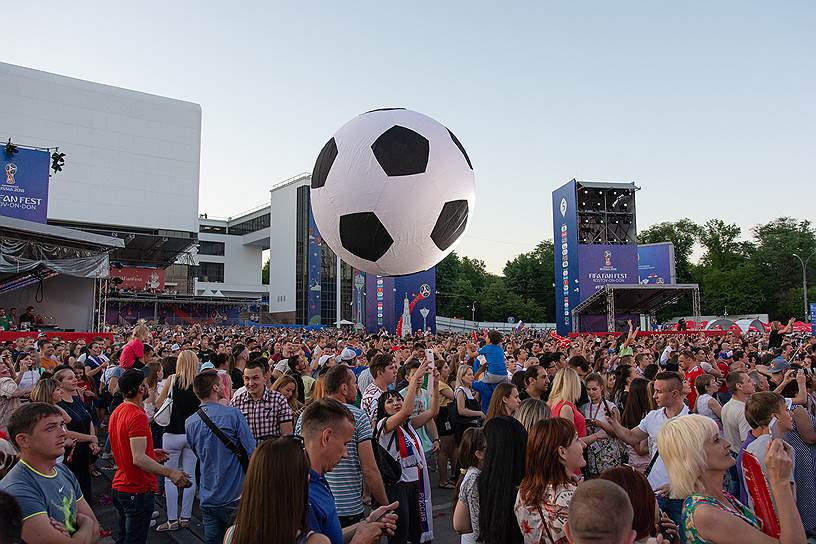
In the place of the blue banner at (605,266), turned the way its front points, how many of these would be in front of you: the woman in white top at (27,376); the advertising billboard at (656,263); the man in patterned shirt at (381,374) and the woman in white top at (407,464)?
3

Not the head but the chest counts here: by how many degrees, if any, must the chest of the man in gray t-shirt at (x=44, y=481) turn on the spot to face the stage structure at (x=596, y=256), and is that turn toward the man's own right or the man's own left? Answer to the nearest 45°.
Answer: approximately 90° to the man's own left

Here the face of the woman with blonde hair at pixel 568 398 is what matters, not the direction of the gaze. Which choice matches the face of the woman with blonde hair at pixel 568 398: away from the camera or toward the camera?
away from the camera

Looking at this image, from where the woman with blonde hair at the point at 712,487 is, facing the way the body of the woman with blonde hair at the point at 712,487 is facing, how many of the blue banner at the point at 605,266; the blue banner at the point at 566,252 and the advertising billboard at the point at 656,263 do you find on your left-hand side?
3

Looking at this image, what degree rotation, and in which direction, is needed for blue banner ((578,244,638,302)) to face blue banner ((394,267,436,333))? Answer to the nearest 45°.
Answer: approximately 45° to its right
